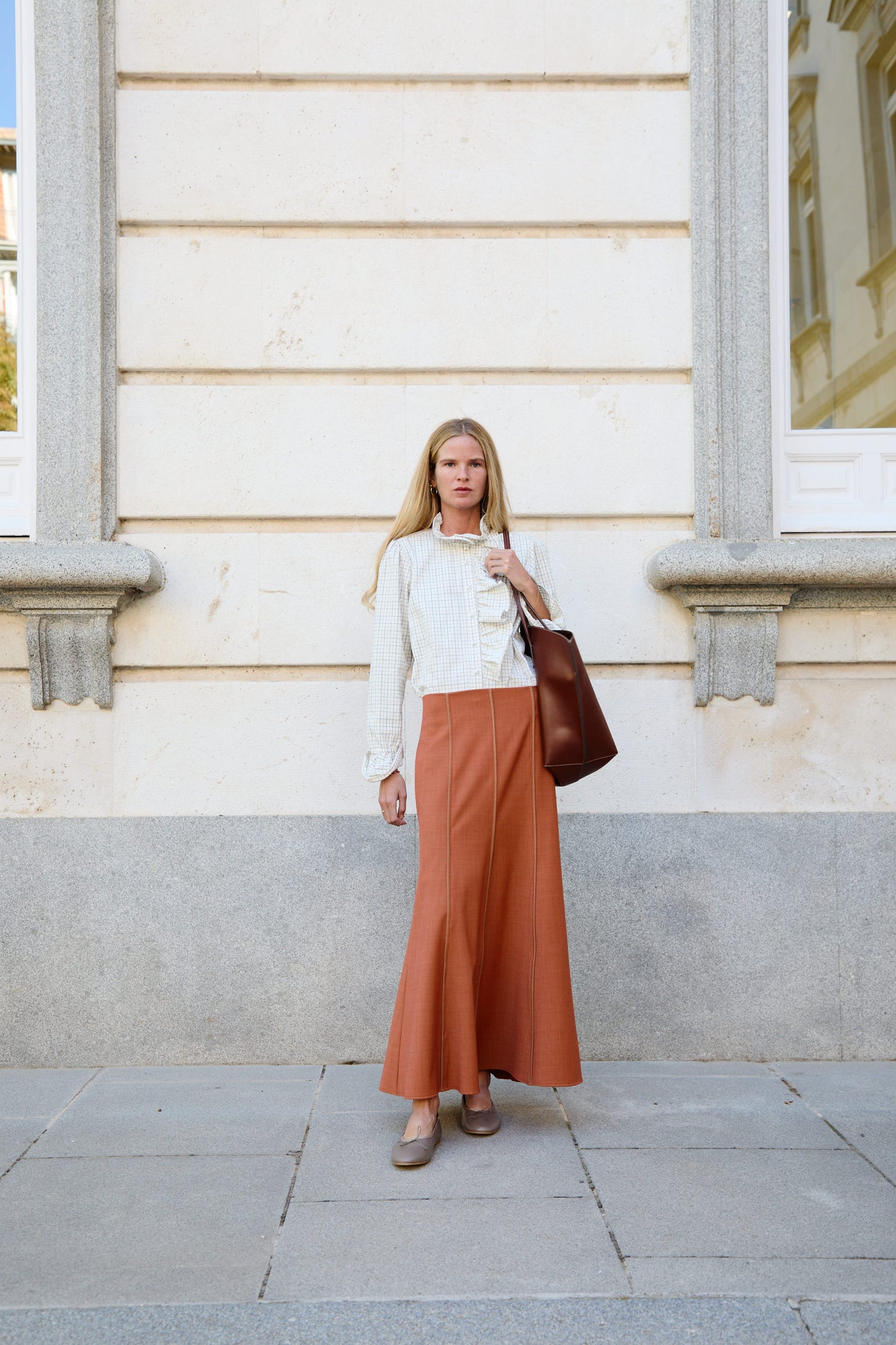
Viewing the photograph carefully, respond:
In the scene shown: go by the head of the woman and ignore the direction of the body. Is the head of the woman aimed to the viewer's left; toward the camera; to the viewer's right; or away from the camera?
toward the camera

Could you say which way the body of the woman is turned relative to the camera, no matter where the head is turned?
toward the camera

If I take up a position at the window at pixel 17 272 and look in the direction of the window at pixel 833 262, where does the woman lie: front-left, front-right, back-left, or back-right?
front-right

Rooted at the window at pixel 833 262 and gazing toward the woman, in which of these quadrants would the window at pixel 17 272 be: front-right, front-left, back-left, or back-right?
front-right
